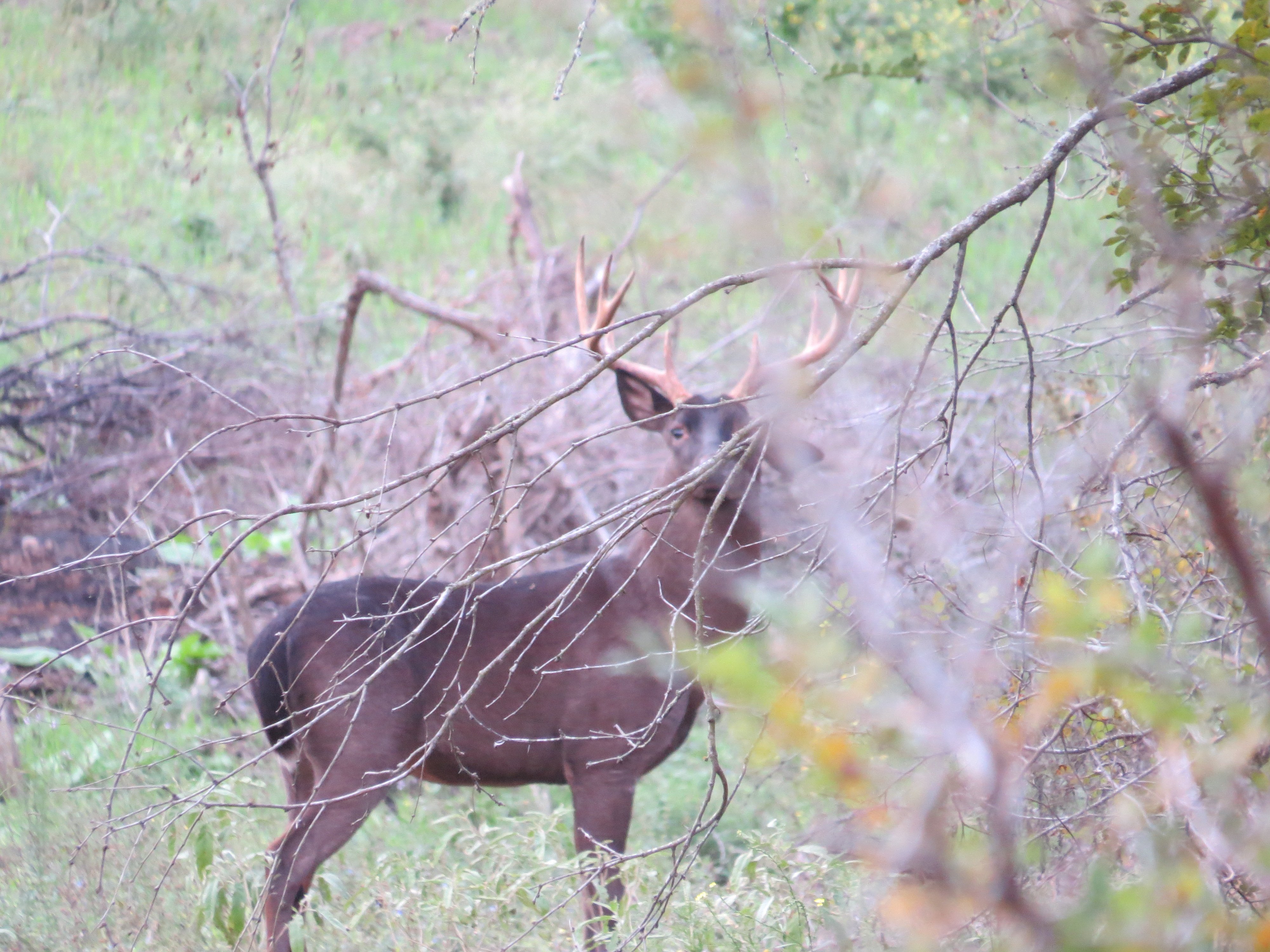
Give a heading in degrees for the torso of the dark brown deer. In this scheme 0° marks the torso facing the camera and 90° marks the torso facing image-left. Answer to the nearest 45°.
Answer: approximately 270°
